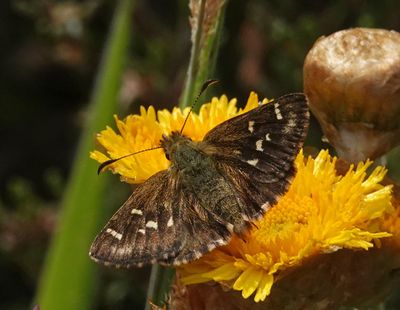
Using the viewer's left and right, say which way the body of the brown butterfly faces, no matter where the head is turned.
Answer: facing away from the viewer and to the left of the viewer
